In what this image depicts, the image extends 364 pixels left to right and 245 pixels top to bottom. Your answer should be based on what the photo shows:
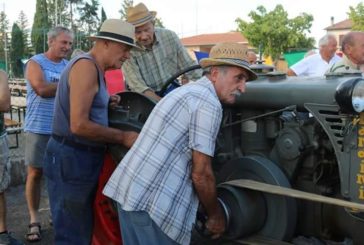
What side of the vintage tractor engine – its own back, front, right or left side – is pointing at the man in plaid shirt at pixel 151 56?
back

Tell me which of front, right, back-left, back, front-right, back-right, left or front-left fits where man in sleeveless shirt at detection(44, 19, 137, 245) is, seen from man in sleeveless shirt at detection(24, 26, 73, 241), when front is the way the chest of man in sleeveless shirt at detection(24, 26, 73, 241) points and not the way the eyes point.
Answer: front-right

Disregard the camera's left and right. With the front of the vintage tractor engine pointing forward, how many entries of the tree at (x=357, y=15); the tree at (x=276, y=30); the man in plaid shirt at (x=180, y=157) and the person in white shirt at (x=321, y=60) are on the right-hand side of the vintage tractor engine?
1

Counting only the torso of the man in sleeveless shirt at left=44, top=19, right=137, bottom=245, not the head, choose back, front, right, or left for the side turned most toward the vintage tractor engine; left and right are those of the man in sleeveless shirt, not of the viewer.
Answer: front

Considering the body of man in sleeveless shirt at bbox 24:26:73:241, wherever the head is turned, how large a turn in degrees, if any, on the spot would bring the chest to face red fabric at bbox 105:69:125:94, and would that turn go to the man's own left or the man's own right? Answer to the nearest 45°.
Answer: approximately 45° to the man's own left

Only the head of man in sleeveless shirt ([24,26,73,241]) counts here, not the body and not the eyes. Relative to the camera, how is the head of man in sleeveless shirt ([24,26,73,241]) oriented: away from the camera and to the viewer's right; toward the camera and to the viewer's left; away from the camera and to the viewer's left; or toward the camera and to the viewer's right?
toward the camera and to the viewer's right

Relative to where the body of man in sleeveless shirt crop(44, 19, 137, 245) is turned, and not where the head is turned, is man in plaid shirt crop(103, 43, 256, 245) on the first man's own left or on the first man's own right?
on the first man's own right

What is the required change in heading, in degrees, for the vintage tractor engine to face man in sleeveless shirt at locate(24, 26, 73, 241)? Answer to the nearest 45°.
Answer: approximately 180°

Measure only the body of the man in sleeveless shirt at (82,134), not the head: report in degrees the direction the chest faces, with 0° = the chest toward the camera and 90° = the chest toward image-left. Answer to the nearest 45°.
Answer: approximately 270°

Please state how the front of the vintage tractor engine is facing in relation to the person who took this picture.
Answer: facing the viewer and to the right of the viewer

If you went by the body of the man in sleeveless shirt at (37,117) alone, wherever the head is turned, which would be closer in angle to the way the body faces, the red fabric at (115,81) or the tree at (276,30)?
the red fabric

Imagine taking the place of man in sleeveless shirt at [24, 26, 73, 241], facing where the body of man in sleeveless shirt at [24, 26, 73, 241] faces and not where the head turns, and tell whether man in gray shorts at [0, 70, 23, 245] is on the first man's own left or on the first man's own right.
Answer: on the first man's own right

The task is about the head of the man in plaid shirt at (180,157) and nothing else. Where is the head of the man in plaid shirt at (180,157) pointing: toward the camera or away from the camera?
toward the camera

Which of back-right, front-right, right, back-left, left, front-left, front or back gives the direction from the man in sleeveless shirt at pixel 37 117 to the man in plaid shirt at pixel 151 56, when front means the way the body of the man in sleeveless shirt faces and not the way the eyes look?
front
